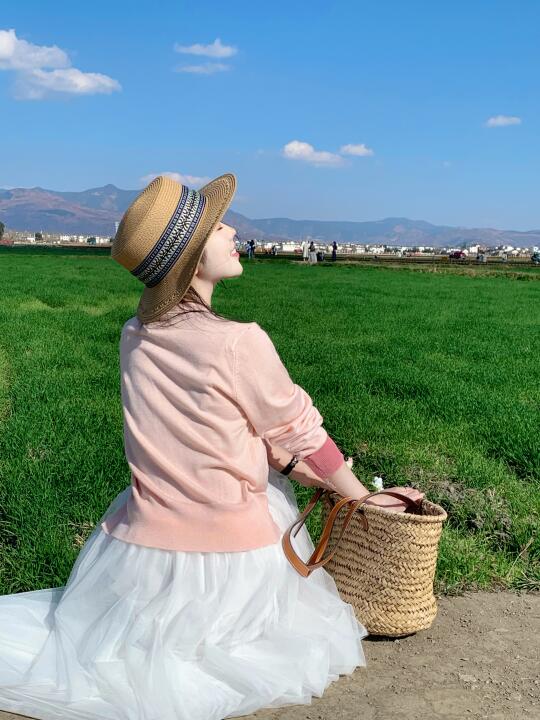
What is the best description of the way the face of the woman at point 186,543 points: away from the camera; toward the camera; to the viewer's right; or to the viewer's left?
to the viewer's right

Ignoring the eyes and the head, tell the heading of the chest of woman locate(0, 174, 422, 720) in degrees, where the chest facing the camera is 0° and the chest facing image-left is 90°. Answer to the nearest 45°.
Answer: approximately 225°
